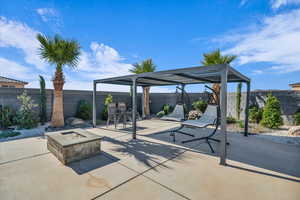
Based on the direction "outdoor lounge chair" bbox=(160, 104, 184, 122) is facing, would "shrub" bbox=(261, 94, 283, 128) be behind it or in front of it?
behind

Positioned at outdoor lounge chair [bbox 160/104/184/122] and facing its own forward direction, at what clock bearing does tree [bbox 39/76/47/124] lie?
The tree is roughly at 12 o'clock from the outdoor lounge chair.

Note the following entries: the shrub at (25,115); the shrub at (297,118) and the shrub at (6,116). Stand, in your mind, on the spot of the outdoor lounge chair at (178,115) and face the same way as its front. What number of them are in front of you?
2

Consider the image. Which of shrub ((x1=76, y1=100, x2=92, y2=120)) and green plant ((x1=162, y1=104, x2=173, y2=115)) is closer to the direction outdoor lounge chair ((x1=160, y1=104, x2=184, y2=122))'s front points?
the shrub

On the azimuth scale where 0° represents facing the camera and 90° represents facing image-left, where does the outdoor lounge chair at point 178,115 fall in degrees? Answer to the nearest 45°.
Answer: approximately 90°

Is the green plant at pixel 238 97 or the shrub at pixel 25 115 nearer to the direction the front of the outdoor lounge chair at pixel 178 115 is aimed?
the shrub

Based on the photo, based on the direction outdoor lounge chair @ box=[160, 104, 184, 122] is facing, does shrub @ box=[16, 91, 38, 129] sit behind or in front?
in front

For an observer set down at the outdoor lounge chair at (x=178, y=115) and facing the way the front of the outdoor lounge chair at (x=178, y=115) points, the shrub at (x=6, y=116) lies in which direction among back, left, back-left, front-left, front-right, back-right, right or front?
front

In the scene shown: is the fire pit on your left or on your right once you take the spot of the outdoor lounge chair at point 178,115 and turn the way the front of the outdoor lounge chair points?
on your left

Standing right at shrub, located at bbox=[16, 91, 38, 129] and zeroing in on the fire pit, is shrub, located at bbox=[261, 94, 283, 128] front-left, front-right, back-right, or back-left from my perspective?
front-left

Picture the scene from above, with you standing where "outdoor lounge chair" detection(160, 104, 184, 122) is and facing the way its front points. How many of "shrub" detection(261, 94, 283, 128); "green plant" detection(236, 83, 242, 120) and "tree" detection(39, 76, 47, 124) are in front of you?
1

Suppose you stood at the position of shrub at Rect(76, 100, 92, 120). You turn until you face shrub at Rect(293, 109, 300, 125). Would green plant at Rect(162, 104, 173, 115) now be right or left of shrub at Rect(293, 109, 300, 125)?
left

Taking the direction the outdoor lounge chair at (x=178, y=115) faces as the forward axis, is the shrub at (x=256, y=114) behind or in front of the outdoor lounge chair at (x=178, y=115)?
behind
